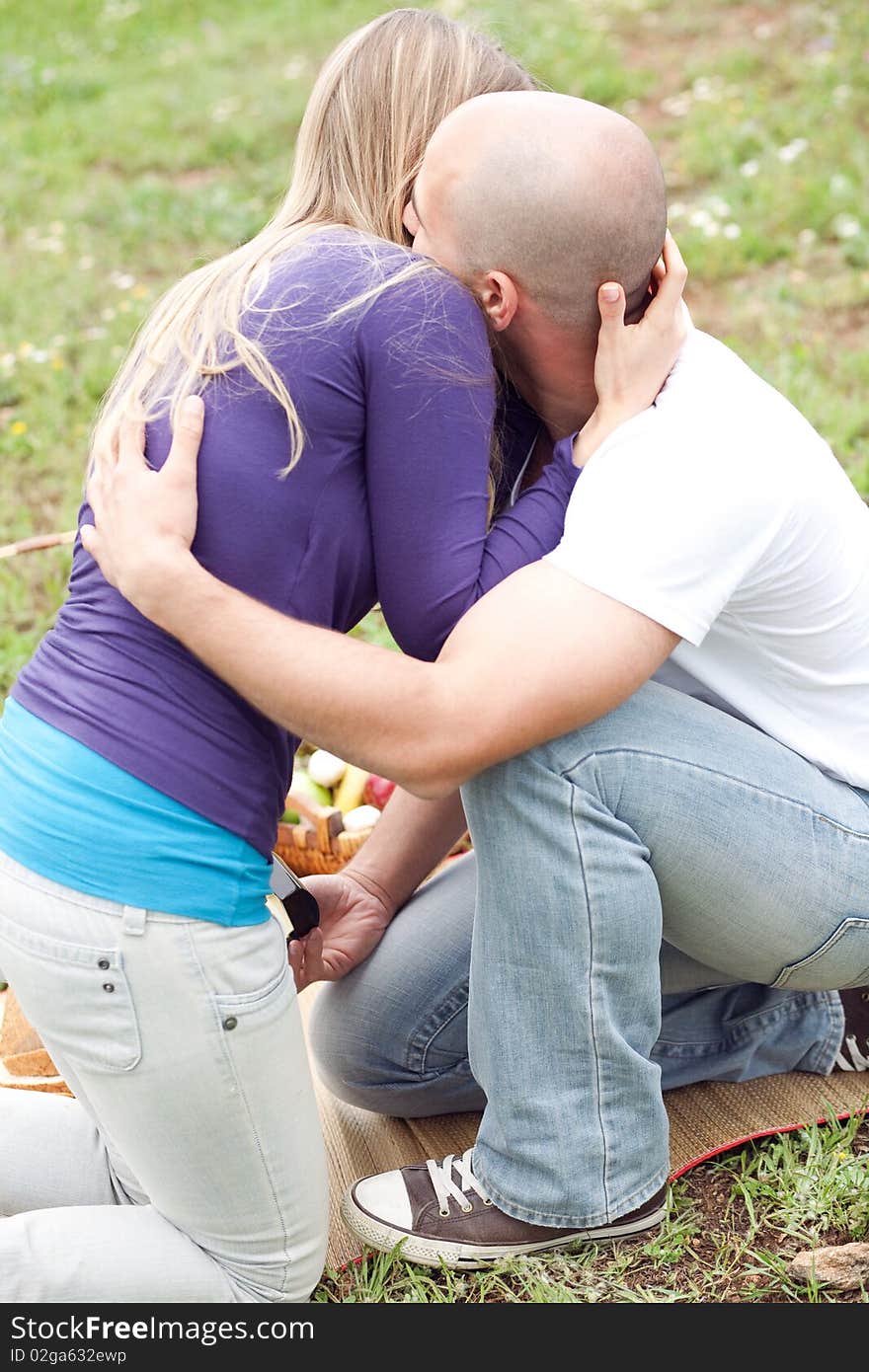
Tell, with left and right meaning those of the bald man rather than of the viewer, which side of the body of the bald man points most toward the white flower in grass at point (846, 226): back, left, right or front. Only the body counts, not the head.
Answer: right

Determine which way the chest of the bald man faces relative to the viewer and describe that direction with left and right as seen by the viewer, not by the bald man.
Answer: facing to the left of the viewer

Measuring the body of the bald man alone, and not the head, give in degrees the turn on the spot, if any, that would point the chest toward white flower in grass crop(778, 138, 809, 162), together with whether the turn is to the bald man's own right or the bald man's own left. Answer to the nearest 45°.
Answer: approximately 90° to the bald man's own right

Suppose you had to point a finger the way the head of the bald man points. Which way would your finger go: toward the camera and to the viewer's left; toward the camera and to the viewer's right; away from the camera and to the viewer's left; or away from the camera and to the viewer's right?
away from the camera and to the viewer's left

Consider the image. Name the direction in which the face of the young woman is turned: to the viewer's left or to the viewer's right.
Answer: to the viewer's right
